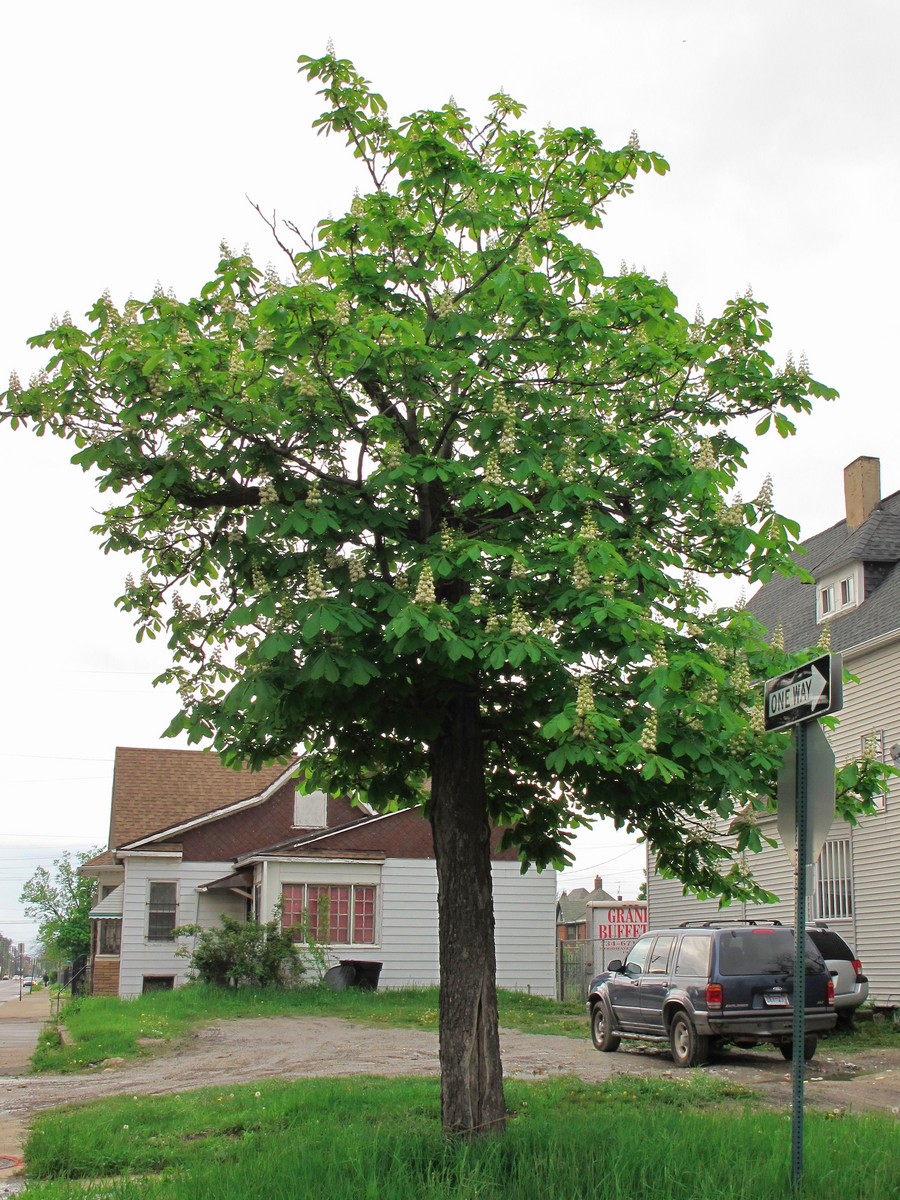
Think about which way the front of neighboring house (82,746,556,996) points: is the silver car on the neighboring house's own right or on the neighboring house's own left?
on the neighboring house's own left

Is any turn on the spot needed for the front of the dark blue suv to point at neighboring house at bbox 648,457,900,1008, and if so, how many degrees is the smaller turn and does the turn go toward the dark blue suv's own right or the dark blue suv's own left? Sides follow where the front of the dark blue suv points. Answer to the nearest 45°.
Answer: approximately 45° to the dark blue suv's own right

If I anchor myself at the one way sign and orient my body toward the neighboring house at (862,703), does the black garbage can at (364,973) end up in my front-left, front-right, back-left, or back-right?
front-left

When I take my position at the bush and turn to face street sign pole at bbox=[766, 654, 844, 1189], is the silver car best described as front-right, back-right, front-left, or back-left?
front-left

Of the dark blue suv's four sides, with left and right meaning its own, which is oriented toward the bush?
front

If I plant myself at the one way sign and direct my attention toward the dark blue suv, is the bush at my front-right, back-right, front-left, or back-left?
front-left

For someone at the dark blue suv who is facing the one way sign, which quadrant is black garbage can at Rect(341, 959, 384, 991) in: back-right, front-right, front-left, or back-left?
back-right

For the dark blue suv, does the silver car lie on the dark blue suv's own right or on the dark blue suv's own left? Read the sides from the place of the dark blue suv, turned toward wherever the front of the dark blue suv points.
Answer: on the dark blue suv's own right

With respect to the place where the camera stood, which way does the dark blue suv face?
facing away from the viewer and to the left of the viewer
